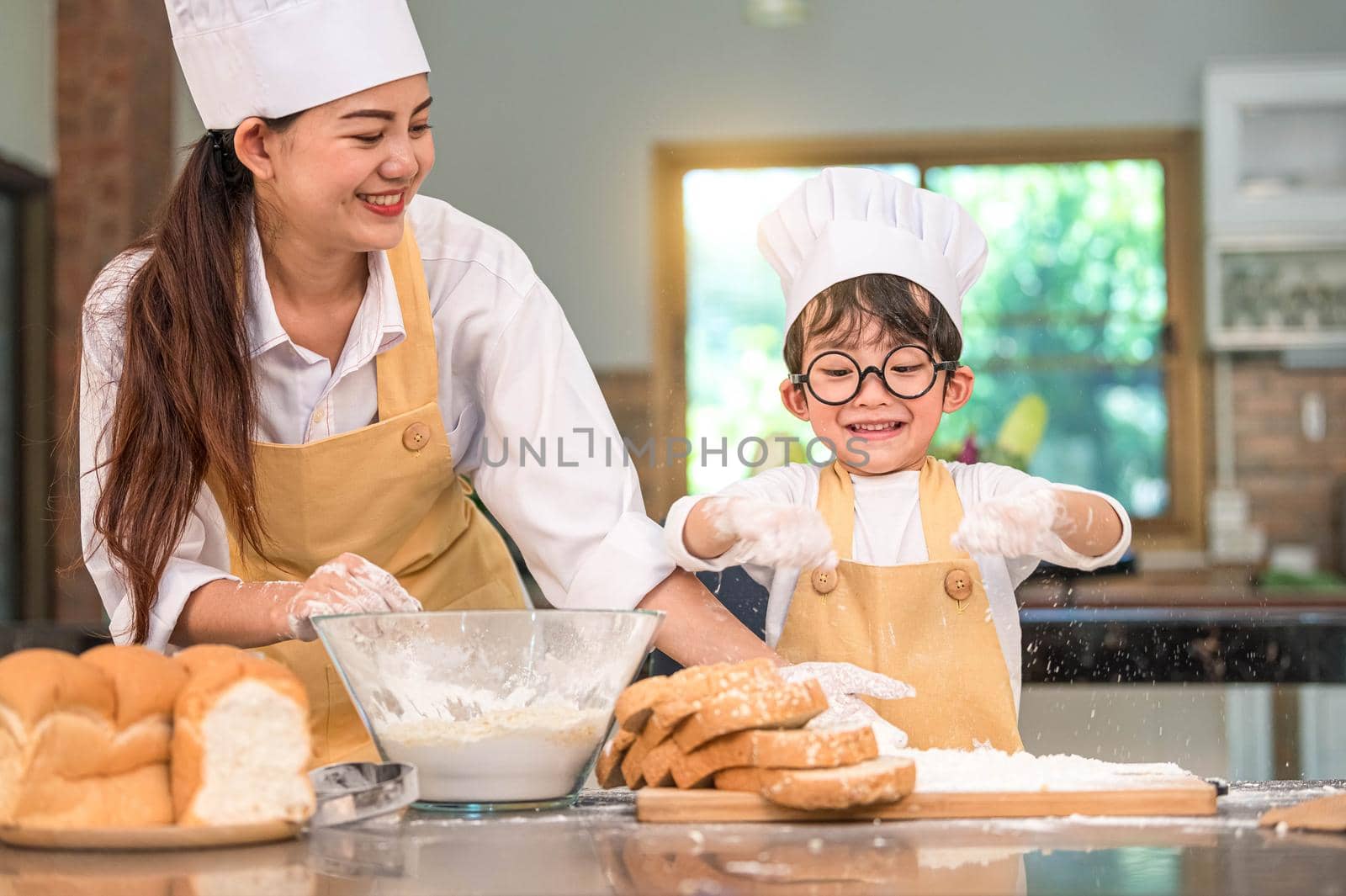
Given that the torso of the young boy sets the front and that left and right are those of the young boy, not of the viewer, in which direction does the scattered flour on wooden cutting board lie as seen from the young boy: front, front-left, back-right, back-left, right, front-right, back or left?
front

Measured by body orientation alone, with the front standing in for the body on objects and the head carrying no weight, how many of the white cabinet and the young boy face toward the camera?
2

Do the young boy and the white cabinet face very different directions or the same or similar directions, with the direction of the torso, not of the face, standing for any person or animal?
same or similar directions

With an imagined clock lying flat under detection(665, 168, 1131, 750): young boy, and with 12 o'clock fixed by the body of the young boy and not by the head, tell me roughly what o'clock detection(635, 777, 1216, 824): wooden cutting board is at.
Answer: The wooden cutting board is roughly at 12 o'clock from the young boy.

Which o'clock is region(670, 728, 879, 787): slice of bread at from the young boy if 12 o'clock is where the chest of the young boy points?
The slice of bread is roughly at 12 o'clock from the young boy.

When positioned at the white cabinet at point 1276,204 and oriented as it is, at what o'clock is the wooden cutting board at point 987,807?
The wooden cutting board is roughly at 12 o'clock from the white cabinet.

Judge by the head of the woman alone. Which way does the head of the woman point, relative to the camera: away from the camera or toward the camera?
toward the camera

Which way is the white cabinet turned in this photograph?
toward the camera

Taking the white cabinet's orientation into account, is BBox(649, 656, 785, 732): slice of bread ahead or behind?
ahead

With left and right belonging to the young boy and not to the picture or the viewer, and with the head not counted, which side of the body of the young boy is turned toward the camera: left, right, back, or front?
front

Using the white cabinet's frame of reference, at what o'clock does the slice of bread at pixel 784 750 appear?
The slice of bread is roughly at 12 o'clock from the white cabinet.

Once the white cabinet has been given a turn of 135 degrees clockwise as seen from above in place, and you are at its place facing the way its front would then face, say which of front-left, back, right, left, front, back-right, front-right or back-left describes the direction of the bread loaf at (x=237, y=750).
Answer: back-left

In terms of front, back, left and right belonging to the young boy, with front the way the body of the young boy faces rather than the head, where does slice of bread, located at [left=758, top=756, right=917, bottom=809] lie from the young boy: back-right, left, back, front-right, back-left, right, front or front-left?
front

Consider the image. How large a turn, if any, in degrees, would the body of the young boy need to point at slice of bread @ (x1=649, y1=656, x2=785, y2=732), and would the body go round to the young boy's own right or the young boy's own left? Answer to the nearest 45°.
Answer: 0° — they already face it

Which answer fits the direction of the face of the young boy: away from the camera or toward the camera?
toward the camera

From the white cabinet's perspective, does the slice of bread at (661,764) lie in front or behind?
in front
